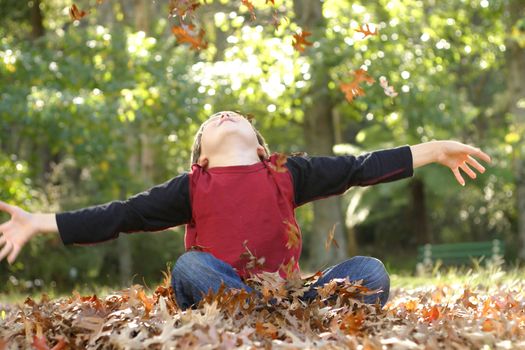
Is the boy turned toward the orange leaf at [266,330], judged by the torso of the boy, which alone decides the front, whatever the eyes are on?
yes

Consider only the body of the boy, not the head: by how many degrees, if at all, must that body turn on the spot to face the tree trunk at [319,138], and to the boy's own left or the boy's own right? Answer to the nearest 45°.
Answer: approximately 180°

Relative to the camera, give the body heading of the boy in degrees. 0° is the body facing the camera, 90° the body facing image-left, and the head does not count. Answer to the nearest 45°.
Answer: approximately 0°

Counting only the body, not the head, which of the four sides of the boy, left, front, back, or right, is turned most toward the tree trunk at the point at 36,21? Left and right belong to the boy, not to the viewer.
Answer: back

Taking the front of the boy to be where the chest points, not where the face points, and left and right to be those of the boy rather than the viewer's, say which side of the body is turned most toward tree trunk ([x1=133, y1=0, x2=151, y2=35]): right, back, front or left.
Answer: back

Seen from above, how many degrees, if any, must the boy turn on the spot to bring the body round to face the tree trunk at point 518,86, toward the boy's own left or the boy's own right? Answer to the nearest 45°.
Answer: approximately 135° to the boy's own left

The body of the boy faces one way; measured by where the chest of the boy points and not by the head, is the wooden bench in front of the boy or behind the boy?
behind

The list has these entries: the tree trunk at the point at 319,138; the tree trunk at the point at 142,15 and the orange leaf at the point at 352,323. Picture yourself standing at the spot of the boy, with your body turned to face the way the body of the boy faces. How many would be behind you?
2

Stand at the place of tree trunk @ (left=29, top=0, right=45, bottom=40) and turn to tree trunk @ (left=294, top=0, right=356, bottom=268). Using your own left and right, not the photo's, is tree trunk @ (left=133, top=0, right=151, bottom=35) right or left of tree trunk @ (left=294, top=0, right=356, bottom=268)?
left
